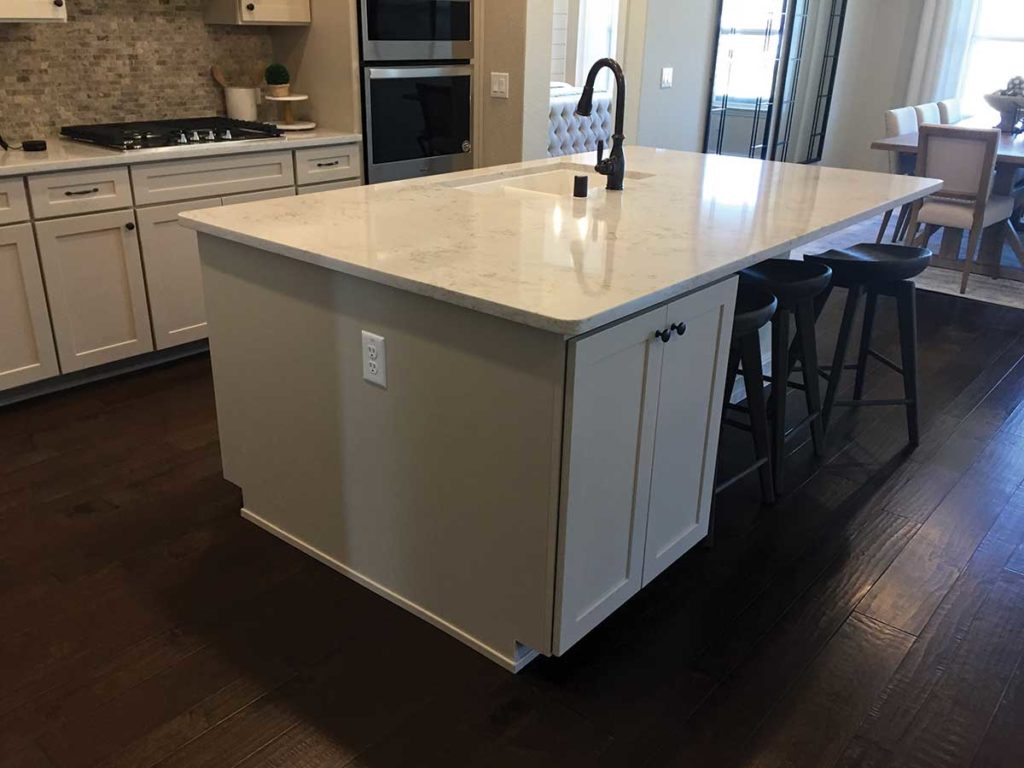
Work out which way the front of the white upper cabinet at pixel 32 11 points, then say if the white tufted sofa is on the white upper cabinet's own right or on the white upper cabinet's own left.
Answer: on the white upper cabinet's own left

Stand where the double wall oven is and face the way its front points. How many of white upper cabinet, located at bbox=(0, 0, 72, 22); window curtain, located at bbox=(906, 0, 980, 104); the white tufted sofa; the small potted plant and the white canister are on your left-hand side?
2

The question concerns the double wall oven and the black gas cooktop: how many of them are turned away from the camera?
0

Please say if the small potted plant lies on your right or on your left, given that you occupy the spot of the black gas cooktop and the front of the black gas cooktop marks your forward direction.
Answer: on your left

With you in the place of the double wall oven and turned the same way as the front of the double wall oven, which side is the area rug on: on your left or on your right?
on your left

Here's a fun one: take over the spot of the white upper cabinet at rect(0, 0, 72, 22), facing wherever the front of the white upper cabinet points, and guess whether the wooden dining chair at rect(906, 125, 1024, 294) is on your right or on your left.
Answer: on your left

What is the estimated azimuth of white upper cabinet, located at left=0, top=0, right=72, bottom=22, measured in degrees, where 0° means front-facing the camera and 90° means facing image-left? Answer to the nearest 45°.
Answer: approximately 0°

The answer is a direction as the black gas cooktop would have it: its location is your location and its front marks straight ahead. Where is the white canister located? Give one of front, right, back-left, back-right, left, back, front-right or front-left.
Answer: left

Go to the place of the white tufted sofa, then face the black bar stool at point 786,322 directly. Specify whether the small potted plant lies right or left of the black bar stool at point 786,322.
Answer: right

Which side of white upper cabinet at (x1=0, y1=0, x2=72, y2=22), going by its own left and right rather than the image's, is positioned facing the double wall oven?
left

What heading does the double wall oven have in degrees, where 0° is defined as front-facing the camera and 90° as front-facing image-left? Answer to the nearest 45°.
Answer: approximately 315°
